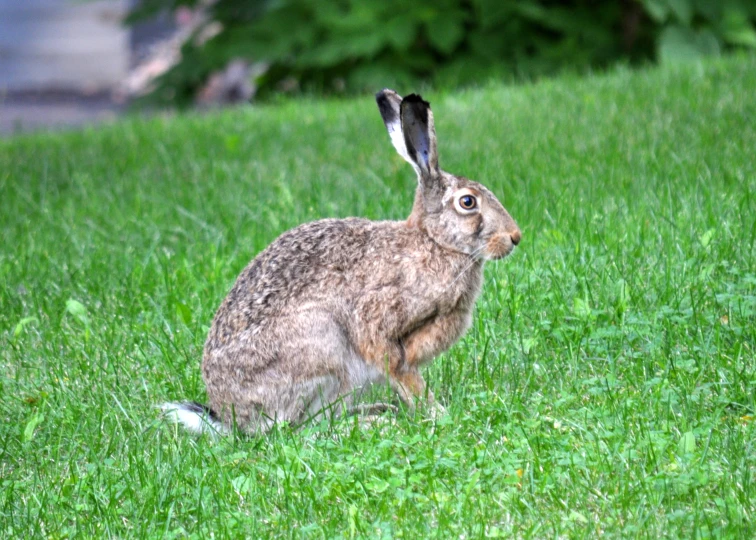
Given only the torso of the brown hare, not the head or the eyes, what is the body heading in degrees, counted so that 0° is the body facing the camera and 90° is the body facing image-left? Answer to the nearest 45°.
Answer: approximately 270°
